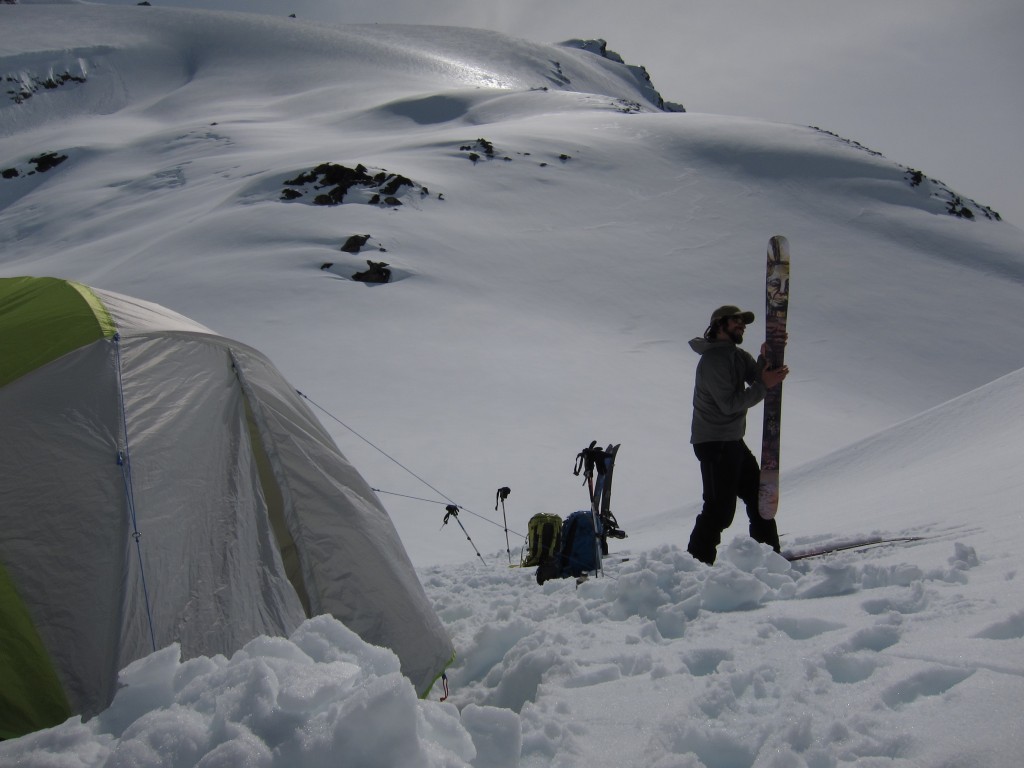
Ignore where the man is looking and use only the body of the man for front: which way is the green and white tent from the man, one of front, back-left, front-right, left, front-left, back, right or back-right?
back-right

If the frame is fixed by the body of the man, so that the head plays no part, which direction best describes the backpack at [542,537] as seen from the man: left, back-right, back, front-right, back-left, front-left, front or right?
back-left

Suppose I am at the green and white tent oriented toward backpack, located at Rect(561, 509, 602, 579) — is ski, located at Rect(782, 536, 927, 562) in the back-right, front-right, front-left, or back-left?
front-right

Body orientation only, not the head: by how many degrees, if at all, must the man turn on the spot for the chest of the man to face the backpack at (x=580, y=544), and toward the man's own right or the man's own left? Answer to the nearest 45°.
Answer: approximately 135° to the man's own left

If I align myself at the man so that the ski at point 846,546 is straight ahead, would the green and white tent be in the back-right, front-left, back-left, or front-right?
back-right

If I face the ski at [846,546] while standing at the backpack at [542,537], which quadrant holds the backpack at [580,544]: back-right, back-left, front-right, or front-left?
front-right

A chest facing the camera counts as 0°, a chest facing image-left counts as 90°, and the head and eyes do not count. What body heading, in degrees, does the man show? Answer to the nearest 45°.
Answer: approximately 270°
